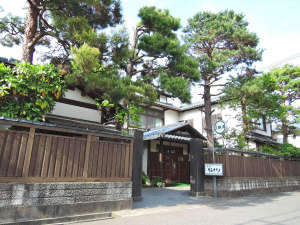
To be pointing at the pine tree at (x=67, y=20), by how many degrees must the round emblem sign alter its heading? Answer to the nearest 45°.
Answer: approximately 45° to its right

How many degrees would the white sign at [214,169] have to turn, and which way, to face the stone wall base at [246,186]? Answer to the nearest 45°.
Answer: approximately 135° to its left
